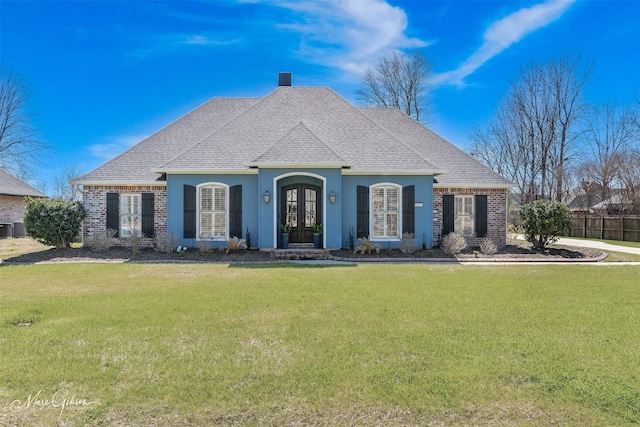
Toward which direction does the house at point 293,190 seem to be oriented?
toward the camera

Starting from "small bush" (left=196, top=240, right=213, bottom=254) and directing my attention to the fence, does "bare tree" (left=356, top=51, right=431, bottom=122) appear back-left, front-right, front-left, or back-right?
front-left

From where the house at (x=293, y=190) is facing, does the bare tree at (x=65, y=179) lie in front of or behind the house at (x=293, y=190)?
behind

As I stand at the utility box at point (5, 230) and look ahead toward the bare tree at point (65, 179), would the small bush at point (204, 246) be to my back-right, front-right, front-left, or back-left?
back-right

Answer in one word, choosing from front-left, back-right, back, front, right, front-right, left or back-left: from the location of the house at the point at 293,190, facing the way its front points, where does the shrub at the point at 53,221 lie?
right

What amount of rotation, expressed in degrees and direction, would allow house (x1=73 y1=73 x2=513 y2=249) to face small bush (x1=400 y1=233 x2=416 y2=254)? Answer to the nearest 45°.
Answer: approximately 90° to its left

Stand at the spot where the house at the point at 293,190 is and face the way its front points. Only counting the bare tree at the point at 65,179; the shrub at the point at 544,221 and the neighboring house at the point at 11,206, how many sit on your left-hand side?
1

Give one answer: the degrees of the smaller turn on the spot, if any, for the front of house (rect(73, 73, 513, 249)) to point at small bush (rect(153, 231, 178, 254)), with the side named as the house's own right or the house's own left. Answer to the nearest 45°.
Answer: approximately 90° to the house's own right

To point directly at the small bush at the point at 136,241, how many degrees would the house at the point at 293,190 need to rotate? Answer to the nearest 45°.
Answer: approximately 90° to its right

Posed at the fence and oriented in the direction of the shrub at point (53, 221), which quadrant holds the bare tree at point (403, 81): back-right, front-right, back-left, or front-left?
front-right

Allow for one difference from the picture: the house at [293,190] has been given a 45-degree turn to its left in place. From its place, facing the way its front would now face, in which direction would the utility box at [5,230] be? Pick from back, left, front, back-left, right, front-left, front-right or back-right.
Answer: back

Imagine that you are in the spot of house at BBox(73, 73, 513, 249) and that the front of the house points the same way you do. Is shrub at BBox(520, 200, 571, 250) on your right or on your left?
on your left
